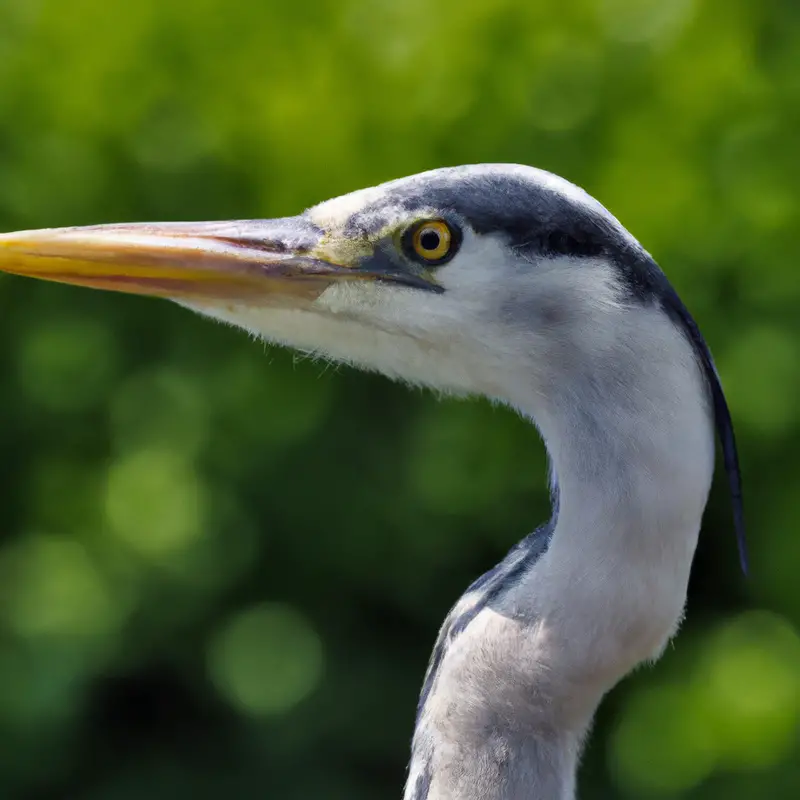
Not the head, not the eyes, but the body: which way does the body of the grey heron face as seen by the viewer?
to the viewer's left
